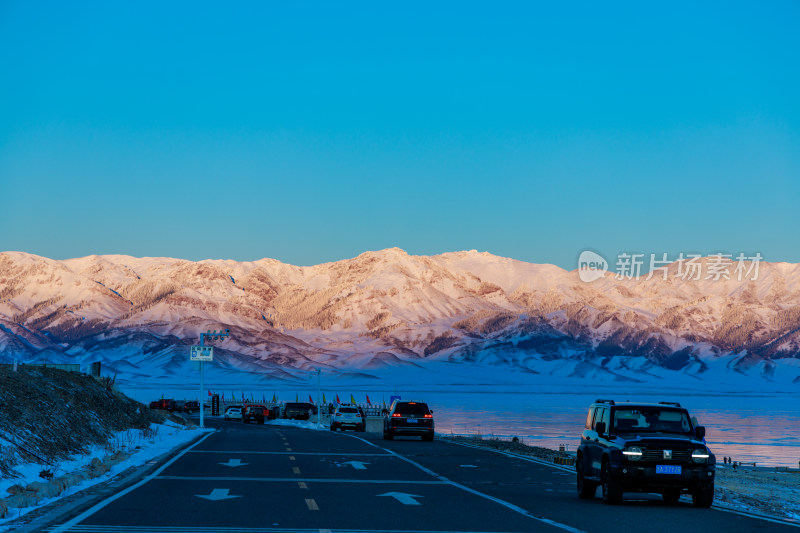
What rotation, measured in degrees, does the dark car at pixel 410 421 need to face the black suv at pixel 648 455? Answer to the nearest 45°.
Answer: approximately 180°

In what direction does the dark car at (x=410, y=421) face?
away from the camera
